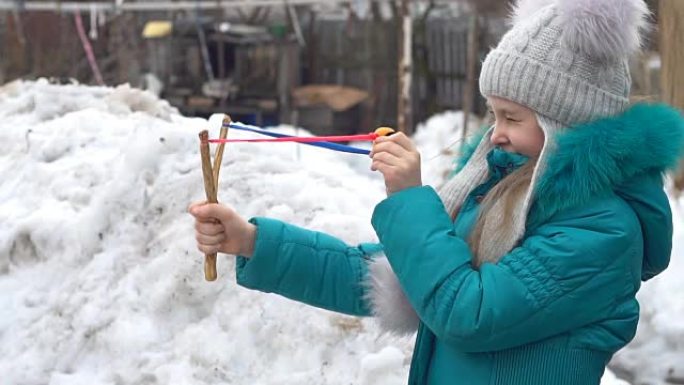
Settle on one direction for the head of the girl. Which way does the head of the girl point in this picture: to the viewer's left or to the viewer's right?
to the viewer's left

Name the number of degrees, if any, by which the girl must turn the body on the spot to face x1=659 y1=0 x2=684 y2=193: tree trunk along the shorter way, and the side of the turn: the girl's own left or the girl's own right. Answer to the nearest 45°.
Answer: approximately 90° to the girl's own right

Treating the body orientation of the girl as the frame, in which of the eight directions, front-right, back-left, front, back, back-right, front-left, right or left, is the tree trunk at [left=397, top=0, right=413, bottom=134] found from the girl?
right

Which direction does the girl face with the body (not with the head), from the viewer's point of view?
to the viewer's left
